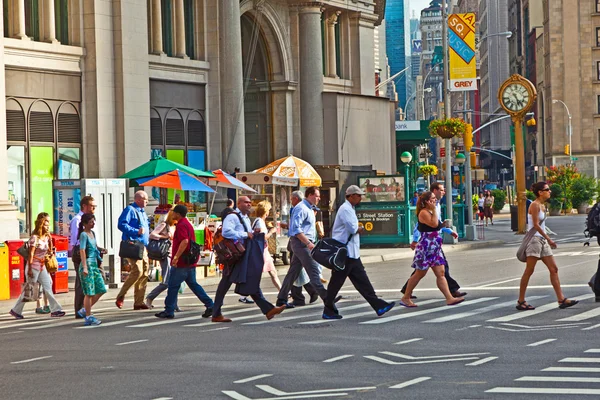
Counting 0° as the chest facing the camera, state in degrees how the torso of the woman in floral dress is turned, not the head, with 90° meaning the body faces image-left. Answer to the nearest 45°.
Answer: approximately 270°

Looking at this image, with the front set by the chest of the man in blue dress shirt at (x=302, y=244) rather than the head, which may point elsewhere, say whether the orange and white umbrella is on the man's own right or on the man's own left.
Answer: on the man's own left

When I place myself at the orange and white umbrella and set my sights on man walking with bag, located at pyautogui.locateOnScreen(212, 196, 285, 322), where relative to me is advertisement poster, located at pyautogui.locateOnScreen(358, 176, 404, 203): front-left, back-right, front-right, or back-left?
back-left

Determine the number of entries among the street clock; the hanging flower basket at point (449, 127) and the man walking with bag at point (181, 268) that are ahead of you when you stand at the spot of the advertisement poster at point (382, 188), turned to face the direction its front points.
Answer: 1

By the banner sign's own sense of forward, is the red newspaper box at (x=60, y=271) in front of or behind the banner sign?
in front

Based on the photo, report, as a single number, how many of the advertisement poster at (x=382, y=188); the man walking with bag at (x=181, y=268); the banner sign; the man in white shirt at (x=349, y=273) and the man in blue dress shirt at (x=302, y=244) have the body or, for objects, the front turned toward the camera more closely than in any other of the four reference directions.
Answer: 2

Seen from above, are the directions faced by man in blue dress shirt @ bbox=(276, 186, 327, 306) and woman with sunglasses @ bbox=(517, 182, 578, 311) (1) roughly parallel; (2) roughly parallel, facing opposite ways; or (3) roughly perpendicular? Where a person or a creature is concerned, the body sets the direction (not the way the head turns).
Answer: roughly parallel

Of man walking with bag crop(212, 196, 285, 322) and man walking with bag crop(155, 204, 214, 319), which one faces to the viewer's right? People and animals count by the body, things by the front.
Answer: man walking with bag crop(212, 196, 285, 322)

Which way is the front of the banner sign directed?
toward the camera

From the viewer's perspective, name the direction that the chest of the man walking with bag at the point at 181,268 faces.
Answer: to the viewer's left

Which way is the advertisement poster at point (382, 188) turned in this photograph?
toward the camera

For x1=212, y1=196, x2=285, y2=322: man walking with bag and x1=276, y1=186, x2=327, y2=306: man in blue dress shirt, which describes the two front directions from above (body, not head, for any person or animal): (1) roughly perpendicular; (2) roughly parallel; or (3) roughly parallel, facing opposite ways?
roughly parallel

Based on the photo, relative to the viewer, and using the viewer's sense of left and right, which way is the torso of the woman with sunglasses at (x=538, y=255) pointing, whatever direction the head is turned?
facing to the right of the viewer

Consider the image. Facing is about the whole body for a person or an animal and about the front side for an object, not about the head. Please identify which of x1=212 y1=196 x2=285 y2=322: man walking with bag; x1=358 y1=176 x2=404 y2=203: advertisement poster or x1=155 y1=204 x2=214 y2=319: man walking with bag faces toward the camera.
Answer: the advertisement poster

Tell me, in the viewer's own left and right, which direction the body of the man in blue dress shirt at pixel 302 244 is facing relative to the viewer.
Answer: facing to the right of the viewer

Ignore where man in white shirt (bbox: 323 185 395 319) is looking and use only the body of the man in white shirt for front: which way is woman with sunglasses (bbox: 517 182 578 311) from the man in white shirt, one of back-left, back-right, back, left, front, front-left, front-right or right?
front
